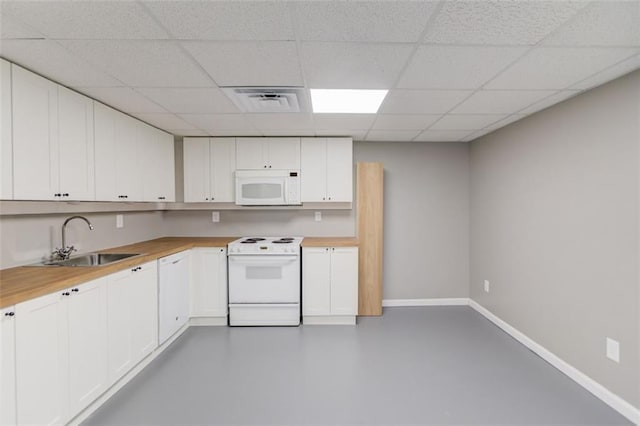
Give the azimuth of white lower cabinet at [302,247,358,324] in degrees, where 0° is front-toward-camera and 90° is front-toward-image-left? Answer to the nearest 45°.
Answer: approximately 0°

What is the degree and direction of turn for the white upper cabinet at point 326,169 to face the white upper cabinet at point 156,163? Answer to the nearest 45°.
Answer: approximately 90° to its right

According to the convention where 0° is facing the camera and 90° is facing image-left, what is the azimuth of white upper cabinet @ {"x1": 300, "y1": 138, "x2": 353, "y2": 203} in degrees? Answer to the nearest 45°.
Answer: approximately 0°

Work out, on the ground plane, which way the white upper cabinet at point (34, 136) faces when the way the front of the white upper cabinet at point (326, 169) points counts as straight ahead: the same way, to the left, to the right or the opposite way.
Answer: to the left

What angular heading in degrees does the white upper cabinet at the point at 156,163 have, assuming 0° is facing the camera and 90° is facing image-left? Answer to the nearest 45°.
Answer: approximately 315°

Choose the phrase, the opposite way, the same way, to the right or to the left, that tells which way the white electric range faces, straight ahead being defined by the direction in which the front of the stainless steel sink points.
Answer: to the right

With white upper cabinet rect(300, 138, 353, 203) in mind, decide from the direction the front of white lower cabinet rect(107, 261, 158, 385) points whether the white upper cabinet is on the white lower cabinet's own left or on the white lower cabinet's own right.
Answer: on the white lower cabinet's own left

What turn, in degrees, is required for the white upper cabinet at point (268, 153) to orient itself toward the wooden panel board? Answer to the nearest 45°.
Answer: approximately 90° to its left
